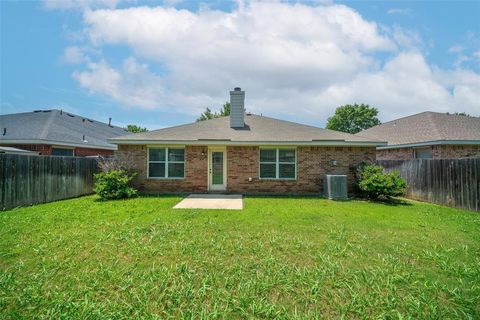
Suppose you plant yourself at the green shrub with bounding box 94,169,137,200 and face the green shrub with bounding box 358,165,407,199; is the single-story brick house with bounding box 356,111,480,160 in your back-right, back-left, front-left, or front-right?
front-left

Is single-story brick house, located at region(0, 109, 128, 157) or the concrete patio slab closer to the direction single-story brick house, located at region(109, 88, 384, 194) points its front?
the single-story brick house

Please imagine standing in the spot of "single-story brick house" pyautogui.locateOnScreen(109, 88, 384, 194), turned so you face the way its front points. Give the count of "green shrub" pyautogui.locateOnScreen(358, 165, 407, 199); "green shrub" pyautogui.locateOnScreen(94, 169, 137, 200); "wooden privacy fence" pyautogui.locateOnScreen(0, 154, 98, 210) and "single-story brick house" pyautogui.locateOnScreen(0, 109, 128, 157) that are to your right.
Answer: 1

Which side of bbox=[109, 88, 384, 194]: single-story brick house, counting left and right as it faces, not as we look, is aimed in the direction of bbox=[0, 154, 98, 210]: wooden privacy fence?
left

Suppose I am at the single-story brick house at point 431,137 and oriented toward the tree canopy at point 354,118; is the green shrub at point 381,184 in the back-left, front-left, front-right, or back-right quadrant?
back-left

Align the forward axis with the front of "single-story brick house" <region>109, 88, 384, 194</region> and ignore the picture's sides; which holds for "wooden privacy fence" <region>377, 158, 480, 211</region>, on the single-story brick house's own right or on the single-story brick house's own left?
on the single-story brick house's own right

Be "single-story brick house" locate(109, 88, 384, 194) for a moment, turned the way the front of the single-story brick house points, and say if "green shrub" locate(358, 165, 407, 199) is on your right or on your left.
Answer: on your right

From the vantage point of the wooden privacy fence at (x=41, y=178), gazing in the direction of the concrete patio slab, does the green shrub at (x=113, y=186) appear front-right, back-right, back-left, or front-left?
front-left

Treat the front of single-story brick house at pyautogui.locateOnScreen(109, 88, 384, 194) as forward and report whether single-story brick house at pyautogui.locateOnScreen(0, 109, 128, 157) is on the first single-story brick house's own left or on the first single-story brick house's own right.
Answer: on the first single-story brick house's own left

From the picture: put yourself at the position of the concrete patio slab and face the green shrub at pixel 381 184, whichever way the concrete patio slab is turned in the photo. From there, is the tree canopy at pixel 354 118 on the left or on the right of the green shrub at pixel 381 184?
left

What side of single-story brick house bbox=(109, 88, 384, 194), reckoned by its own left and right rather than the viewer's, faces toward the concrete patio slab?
back

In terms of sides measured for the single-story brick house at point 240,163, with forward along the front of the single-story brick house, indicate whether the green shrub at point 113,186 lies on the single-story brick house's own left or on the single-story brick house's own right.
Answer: on the single-story brick house's own left

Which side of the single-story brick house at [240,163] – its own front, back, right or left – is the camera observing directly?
back
